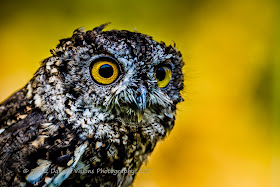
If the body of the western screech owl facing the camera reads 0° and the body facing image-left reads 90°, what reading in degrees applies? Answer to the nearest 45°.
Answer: approximately 315°
